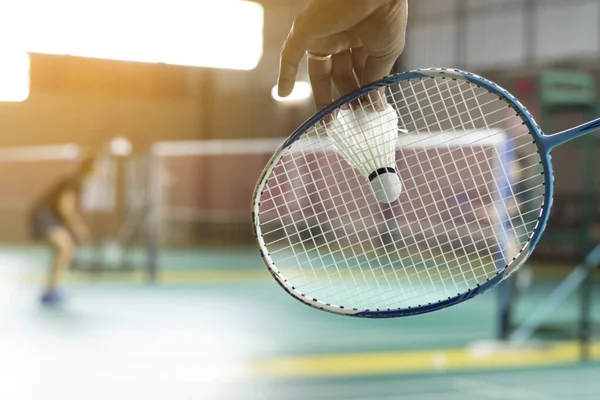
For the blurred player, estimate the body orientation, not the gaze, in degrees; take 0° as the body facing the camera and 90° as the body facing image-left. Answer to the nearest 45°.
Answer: approximately 270°

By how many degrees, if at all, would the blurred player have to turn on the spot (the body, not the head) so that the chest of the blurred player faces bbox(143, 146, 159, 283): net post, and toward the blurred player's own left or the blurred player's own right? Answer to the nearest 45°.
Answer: approximately 45° to the blurred player's own left
